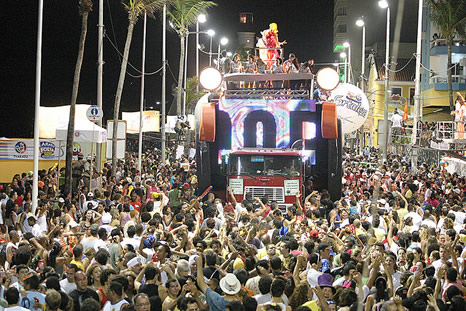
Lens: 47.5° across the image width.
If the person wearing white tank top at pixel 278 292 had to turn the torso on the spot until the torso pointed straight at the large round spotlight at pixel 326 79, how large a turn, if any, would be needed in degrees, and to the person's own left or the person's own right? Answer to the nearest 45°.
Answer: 0° — they already face it

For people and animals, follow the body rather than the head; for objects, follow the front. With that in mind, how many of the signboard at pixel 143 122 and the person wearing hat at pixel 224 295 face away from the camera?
1

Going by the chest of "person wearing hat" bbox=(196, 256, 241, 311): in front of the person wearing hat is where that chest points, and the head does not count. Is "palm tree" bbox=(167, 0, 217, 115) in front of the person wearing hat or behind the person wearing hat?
in front

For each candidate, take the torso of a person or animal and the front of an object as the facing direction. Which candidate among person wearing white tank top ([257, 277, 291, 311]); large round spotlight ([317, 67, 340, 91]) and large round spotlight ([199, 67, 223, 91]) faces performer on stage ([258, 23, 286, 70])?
the person wearing white tank top

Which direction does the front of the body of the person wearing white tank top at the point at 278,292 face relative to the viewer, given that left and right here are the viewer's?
facing away from the viewer

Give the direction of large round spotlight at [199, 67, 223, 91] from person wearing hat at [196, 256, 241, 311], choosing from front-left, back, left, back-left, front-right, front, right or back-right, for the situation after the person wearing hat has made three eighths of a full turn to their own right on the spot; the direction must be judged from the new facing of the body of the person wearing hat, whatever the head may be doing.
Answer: back-left

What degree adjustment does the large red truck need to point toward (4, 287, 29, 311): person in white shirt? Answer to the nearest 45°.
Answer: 0° — it already faces them

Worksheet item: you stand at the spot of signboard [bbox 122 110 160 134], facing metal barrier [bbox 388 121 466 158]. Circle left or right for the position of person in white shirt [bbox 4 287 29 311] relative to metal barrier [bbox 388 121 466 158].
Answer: right

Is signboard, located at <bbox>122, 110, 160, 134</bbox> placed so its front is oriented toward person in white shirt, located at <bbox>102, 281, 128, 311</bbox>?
yes

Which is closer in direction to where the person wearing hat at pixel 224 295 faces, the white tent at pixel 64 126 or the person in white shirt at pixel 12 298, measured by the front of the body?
the white tent

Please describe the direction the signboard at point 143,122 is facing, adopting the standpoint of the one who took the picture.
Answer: facing the viewer

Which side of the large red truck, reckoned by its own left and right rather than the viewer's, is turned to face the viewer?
front

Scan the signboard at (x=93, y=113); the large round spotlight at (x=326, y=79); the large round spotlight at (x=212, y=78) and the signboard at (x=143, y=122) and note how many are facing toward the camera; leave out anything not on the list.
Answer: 4

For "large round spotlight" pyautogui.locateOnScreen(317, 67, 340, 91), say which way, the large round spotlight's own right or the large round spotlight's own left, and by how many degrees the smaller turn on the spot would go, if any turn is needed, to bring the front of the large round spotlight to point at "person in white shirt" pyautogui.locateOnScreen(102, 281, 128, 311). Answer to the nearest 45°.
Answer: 0° — it already faces them

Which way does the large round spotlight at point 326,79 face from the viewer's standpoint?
toward the camera

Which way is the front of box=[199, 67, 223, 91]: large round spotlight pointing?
toward the camera

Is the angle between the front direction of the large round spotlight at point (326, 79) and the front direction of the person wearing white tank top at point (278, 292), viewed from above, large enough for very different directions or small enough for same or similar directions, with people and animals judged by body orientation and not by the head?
very different directions
